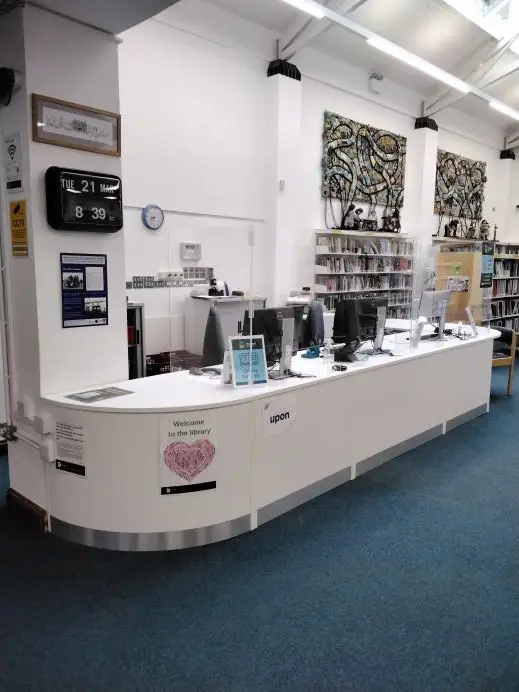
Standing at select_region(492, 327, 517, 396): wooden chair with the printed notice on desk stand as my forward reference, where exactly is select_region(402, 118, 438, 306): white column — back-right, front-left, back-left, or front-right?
back-right

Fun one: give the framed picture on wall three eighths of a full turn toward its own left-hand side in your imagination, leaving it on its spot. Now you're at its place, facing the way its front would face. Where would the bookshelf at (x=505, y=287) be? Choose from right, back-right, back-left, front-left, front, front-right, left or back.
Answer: front-right

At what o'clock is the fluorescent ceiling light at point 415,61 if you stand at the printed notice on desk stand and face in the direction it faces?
The fluorescent ceiling light is roughly at 7 o'clock from the printed notice on desk stand.

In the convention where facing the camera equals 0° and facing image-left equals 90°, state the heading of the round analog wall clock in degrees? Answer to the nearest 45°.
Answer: approximately 315°

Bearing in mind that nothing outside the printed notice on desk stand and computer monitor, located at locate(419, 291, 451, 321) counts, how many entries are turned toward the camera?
1

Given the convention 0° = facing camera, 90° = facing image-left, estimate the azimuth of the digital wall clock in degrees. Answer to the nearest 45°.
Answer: approximately 315°

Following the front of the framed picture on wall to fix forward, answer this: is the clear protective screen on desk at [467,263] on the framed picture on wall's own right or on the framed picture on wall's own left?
on the framed picture on wall's own left

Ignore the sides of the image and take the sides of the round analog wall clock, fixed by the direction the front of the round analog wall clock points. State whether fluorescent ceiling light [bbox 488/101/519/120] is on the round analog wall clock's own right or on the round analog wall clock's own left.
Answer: on the round analog wall clock's own left

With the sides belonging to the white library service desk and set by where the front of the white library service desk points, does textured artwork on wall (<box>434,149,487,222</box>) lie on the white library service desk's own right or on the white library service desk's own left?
on the white library service desk's own left
